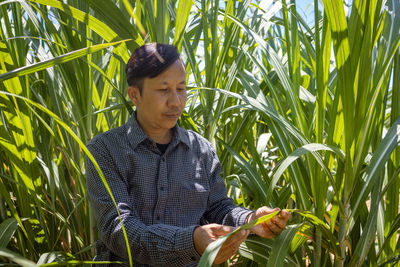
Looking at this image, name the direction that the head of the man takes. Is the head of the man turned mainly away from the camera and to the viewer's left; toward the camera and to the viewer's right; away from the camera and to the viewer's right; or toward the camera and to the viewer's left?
toward the camera and to the viewer's right

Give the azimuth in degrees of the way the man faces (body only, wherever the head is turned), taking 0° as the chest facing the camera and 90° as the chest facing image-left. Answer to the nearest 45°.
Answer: approximately 315°
